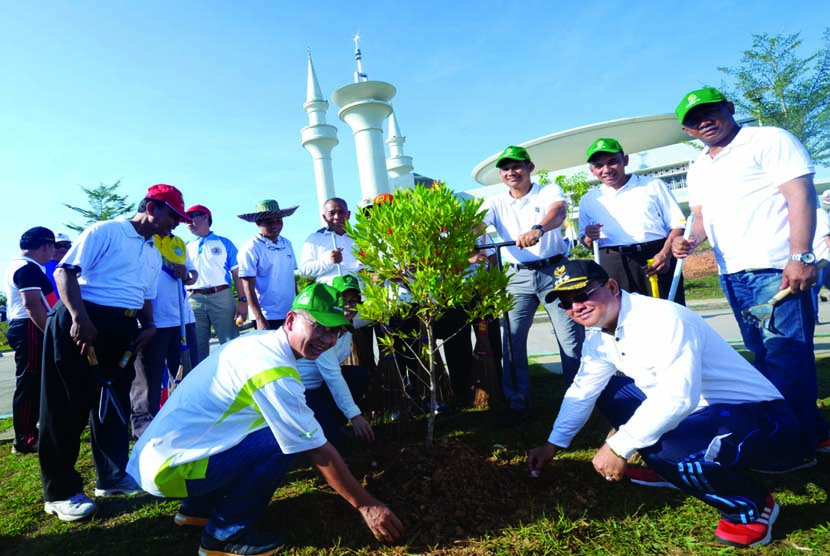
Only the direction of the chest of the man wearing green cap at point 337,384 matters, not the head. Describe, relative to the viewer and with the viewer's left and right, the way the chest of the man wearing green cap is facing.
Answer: facing the viewer and to the right of the viewer

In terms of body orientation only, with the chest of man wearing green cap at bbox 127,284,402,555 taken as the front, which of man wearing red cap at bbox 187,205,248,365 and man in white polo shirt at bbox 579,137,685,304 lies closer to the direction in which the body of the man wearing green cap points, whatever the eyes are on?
the man in white polo shirt

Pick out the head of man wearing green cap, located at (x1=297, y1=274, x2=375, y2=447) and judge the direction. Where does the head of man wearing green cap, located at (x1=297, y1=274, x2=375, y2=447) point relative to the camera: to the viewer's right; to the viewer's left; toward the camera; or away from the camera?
toward the camera

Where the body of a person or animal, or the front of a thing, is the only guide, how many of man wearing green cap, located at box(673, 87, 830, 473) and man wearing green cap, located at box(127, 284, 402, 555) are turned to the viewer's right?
1

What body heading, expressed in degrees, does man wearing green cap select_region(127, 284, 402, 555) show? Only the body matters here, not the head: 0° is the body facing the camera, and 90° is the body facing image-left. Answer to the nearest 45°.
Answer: approximately 270°

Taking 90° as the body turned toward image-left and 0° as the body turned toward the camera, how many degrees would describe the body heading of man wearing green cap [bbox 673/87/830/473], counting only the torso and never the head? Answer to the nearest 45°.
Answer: approximately 45°

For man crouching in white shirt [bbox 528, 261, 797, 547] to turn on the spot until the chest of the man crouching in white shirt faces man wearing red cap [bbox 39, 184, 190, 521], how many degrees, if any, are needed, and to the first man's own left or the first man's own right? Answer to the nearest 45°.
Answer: approximately 45° to the first man's own right

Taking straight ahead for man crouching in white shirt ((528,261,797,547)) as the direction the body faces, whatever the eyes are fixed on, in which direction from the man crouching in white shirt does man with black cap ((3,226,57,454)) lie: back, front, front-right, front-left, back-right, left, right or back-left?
front-right

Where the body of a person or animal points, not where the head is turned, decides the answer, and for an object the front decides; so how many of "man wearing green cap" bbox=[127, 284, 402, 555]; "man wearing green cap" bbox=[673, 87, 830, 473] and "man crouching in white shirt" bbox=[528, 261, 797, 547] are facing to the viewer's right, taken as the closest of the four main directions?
1

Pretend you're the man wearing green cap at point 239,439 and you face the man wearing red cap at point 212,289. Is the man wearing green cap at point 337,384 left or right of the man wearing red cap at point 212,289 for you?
right

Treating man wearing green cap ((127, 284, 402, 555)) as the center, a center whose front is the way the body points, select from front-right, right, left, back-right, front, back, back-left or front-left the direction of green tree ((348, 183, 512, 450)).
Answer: front

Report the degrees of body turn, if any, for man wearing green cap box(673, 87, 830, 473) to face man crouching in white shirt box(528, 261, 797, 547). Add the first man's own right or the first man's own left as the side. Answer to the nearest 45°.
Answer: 0° — they already face them

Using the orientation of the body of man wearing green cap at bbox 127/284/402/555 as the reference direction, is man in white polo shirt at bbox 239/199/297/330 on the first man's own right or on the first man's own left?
on the first man's own left
